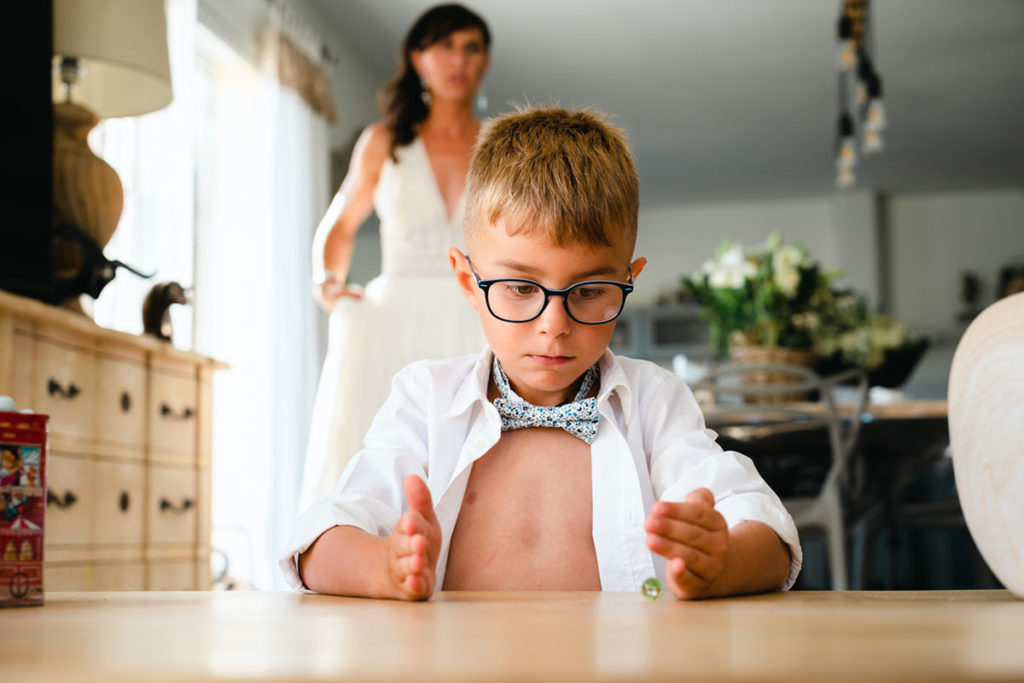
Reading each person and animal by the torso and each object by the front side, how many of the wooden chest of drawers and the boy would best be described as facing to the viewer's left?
0

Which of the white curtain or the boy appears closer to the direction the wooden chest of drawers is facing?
the boy

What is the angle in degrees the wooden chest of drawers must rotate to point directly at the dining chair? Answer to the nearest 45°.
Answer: approximately 45° to its left

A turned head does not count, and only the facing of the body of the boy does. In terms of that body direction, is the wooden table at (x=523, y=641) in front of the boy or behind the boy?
in front

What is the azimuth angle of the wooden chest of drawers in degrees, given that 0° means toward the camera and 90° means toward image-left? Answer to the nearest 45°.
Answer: approximately 315°

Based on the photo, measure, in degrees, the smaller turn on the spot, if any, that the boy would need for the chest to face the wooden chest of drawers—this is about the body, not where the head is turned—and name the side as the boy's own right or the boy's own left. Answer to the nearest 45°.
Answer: approximately 135° to the boy's own right

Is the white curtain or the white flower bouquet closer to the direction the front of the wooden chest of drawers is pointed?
the white flower bouquet

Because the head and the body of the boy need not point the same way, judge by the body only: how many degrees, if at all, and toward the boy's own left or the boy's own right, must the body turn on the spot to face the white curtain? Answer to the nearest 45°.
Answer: approximately 180°

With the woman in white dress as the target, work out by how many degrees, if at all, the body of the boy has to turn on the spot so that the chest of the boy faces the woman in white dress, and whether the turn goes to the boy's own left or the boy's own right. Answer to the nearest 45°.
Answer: approximately 180°

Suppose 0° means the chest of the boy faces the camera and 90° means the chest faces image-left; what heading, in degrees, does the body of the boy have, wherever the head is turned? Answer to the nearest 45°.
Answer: approximately 0°
